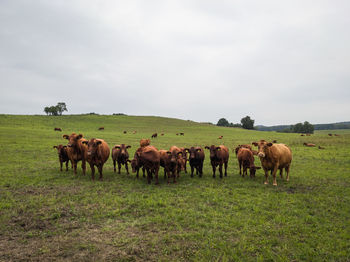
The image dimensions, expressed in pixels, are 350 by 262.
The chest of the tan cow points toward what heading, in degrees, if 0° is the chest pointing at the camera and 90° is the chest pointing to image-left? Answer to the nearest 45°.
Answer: approximately 45°

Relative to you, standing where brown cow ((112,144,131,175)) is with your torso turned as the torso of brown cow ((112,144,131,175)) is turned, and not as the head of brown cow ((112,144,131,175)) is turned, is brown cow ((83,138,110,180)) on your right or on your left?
on your right
